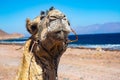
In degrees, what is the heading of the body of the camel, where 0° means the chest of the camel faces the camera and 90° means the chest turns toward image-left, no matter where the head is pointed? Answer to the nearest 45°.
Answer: approximately 315°
